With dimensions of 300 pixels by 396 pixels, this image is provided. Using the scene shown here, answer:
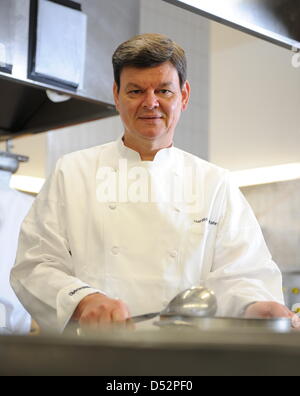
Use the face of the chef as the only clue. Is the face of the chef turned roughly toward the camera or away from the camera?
toward the camera

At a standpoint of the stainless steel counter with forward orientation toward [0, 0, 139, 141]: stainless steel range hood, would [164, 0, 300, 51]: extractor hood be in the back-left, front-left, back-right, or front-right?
front-right

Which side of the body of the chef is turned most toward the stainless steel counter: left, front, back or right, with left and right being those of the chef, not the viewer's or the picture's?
front

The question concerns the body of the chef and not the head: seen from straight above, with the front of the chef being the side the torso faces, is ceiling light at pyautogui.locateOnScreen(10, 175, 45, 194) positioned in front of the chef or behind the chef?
behind

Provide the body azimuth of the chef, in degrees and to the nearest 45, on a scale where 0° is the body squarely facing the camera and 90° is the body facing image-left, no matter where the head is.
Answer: approximately 0°

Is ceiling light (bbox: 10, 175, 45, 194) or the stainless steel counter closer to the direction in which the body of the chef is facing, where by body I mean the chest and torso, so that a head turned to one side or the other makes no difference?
the stainless steel counter
